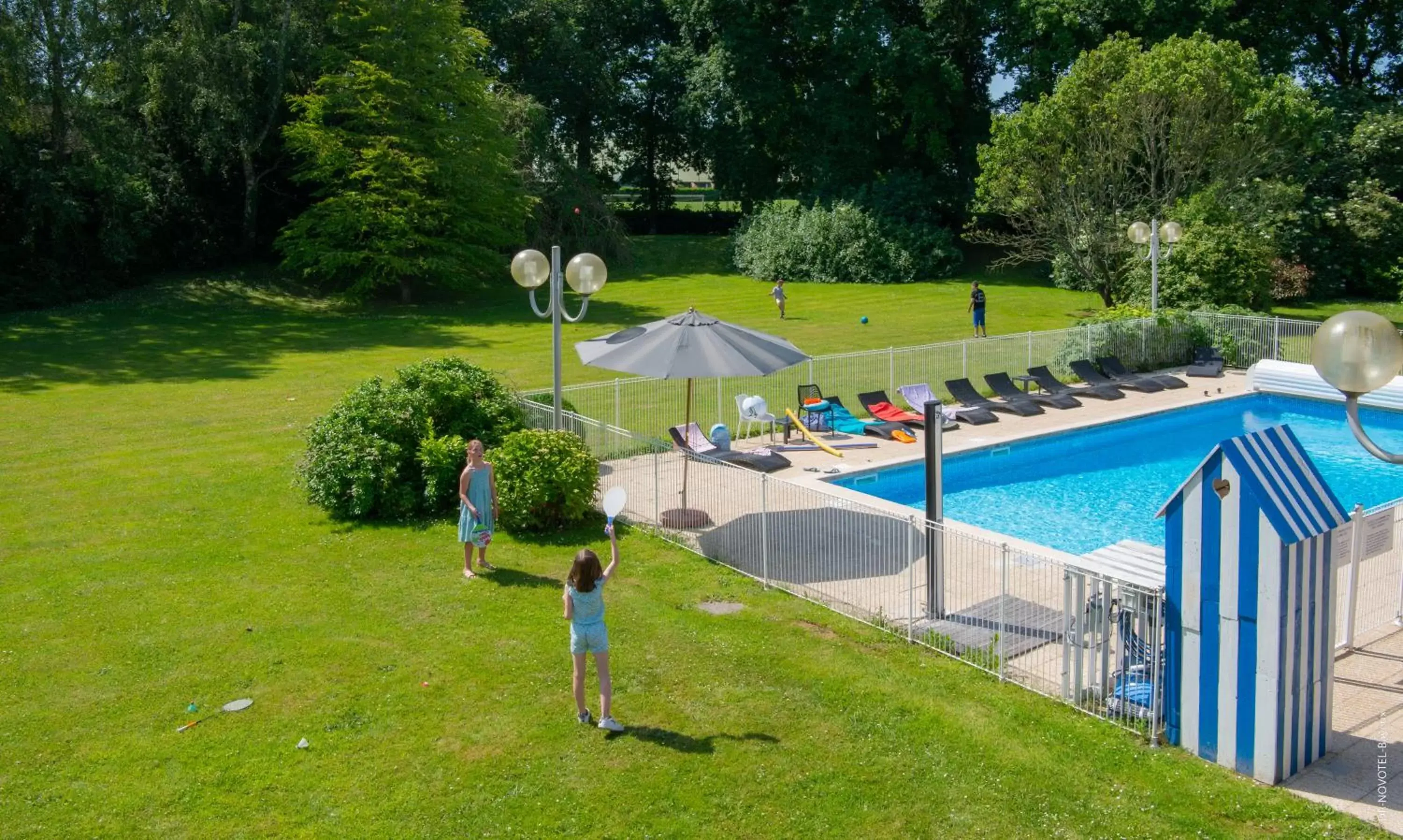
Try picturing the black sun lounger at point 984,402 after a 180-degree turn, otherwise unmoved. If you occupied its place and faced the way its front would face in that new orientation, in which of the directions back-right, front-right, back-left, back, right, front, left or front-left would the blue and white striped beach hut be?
back-left

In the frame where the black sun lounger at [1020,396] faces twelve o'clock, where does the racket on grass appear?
The racket on grass is roughly at 2 o'clock from the black sun lounger.

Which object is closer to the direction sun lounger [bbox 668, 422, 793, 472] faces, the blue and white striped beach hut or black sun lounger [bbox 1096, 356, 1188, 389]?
the blue and white striped beach hut

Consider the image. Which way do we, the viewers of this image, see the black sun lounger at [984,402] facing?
facing the viewer and to the right of the viewer

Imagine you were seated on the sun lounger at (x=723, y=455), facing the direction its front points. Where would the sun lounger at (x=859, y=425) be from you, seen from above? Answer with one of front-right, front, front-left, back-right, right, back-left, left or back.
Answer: left

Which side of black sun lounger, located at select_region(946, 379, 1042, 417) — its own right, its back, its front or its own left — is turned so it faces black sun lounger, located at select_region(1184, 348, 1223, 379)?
left

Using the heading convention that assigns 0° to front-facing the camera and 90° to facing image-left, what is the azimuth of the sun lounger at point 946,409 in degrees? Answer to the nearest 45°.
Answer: approximately 315°

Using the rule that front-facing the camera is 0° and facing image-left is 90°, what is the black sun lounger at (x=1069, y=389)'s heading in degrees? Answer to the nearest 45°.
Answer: approximately 315°

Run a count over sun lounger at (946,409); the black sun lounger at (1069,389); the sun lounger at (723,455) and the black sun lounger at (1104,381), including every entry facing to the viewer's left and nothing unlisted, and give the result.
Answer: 0

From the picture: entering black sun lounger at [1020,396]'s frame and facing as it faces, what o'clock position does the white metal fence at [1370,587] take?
The white metal fence is roughly at 1 o'clock from the black sun lounger.

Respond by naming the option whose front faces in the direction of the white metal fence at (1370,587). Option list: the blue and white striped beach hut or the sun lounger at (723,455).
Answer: the sun lounger

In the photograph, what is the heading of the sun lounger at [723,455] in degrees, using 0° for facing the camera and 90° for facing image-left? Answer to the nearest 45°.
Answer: approximately 315°

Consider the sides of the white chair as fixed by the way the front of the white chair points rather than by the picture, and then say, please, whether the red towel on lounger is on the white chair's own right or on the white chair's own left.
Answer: on the white chair's own left

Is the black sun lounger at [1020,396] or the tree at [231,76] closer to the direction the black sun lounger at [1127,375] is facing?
the black sun lounger

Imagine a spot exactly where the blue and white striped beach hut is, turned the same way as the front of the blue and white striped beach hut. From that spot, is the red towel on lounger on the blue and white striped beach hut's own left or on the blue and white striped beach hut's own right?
on the blue and white striped beach hut's own right
